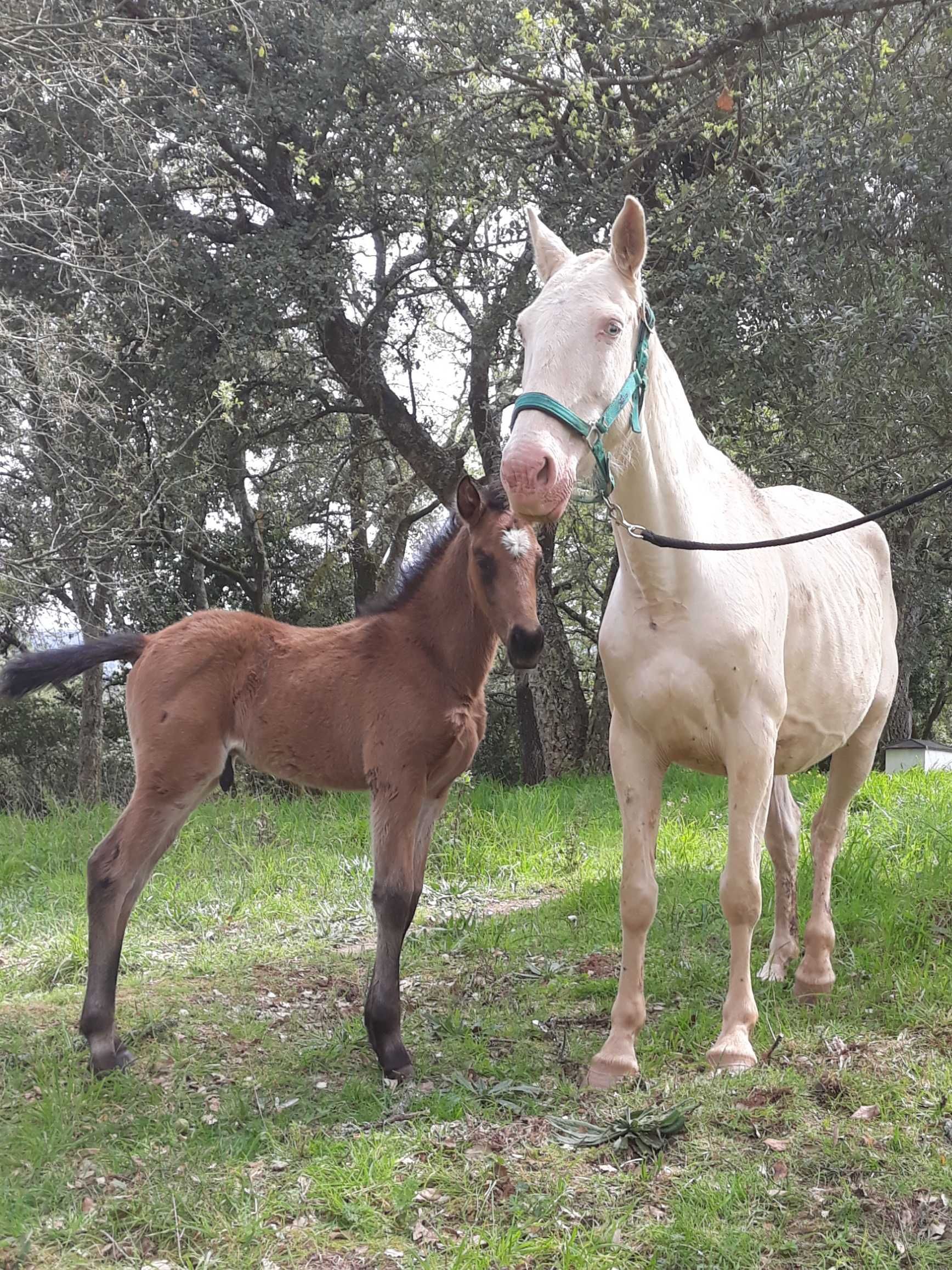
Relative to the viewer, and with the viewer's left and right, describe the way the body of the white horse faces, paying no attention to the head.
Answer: facing the viewer and to the left of the viewer

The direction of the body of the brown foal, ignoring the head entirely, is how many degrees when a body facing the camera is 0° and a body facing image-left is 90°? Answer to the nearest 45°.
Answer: approximately 270°

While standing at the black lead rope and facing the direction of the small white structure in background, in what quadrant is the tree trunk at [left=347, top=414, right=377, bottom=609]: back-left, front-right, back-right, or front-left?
front-left

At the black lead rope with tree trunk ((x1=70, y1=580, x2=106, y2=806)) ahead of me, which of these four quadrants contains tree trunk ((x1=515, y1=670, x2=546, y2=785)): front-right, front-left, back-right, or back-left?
front-right

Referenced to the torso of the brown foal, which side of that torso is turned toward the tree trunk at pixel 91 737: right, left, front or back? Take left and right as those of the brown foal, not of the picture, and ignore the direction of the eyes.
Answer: left

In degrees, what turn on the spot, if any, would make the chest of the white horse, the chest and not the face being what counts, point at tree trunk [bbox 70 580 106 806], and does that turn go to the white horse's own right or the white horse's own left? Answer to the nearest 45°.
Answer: approximately 90° to the white horse's own right

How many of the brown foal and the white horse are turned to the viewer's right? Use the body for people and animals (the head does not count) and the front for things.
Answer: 1

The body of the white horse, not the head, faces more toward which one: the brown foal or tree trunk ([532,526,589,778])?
the brown foal

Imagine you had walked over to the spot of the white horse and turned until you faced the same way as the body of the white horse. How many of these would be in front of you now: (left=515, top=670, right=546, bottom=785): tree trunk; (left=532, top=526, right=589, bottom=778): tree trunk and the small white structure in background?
0

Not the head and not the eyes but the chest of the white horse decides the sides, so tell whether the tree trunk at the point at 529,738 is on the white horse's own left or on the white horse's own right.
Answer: on the white horse's own right

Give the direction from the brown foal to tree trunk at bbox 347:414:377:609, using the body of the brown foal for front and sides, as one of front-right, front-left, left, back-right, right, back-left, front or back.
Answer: left
